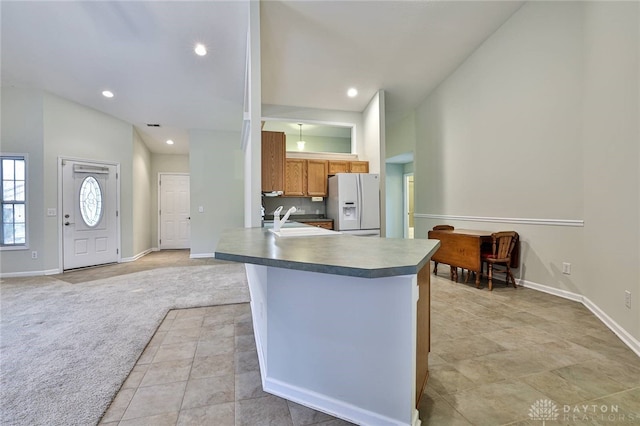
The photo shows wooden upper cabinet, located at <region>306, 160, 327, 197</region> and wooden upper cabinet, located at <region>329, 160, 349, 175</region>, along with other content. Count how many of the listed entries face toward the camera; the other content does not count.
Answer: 2

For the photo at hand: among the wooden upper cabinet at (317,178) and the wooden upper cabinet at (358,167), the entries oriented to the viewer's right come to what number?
0

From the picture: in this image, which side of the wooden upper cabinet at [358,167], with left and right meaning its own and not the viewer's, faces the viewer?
front

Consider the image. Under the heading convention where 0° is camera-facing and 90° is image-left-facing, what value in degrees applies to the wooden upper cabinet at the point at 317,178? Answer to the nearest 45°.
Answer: approximately 0°

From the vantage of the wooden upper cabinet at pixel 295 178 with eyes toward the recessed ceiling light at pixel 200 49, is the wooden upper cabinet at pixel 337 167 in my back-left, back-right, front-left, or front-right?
back-left

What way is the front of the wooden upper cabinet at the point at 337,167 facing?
toward the camera

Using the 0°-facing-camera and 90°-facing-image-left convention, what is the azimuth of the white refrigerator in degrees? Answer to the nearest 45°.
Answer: approximately 0°
